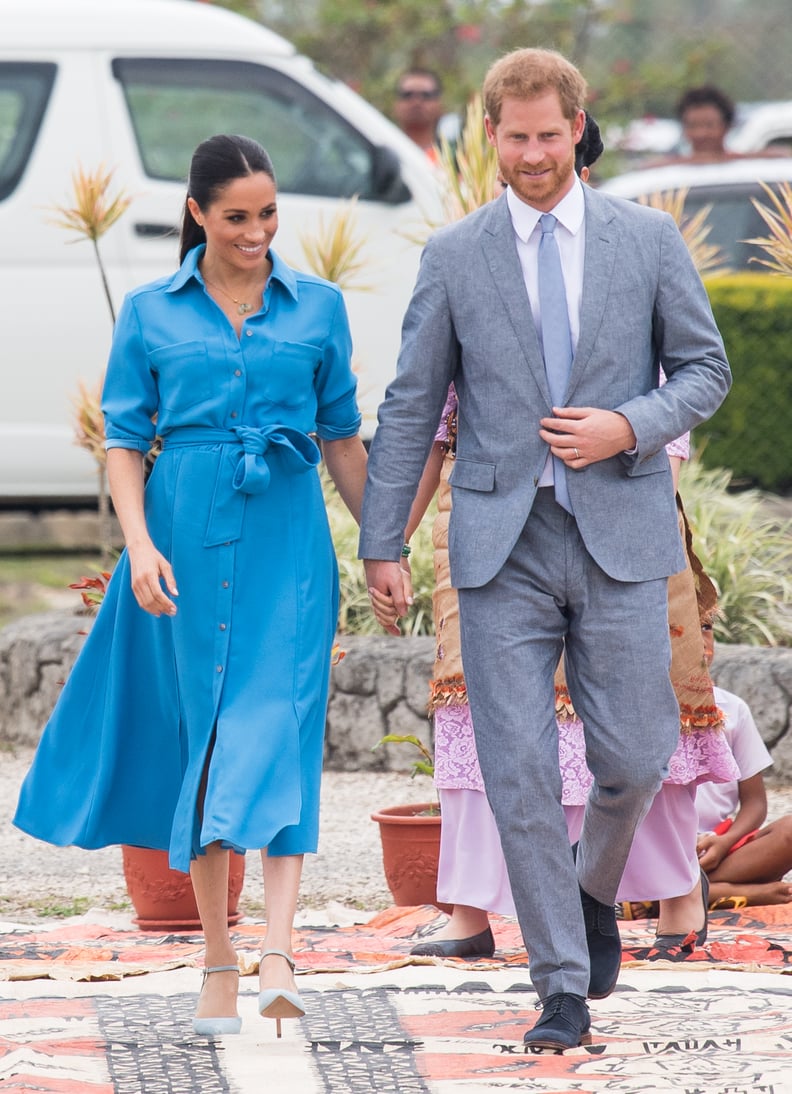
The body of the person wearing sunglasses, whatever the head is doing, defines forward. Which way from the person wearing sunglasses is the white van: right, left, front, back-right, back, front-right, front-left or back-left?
front-right

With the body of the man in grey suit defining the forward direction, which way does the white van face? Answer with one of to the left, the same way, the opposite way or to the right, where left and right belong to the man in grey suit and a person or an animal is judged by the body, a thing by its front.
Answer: to the left

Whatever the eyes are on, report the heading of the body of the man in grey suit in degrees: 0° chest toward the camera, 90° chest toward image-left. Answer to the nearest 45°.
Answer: approximately 0°

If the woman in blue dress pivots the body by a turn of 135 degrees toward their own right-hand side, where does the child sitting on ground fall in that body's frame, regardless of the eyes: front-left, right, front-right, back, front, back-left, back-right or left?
right

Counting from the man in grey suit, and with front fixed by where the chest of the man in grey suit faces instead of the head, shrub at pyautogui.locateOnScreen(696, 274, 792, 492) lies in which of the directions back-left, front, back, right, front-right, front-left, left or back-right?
back

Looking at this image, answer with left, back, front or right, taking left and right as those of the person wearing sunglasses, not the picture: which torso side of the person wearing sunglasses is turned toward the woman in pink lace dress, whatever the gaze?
front

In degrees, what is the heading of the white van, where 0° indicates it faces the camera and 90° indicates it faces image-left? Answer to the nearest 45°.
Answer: approximately 270°

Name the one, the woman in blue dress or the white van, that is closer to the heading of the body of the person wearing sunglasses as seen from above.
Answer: the woman in blue dress
